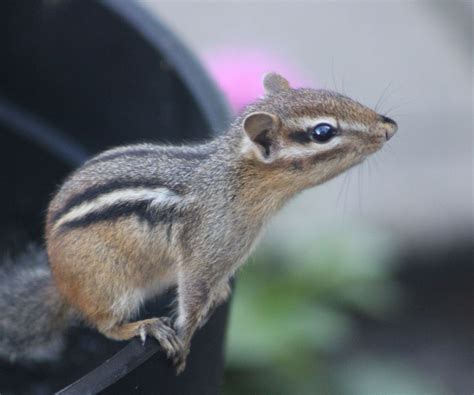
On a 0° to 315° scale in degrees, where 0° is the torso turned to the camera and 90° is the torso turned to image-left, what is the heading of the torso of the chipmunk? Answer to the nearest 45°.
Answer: approximately 270°
